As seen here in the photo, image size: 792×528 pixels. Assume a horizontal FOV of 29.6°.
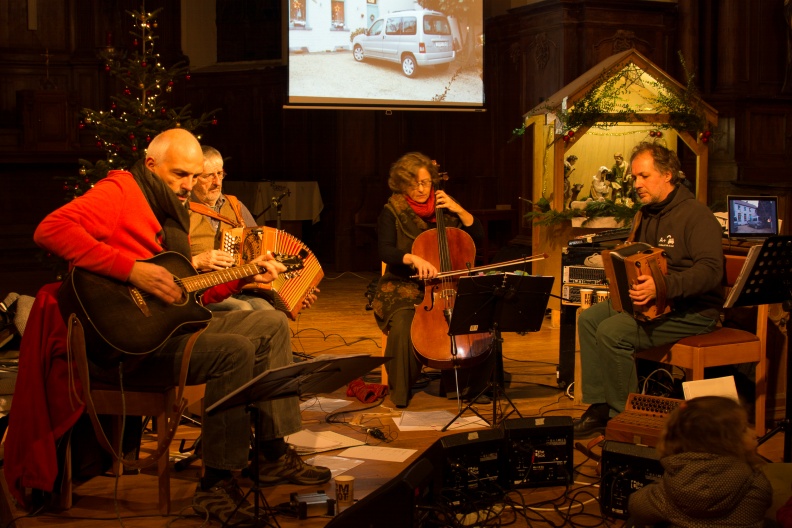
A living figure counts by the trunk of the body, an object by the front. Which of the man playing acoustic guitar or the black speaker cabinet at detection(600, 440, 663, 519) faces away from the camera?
the black speaker cabinet

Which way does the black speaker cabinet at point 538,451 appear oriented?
away from the camera

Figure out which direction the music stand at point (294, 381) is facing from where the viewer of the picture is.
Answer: facing away from the viewer and to the left of the viewer

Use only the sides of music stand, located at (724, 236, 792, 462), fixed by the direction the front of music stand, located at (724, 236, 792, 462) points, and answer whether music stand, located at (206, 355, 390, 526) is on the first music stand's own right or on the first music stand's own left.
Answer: on the first music stand's own left

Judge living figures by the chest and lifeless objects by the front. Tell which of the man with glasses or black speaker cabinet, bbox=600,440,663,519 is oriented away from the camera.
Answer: the black speaker cabinet

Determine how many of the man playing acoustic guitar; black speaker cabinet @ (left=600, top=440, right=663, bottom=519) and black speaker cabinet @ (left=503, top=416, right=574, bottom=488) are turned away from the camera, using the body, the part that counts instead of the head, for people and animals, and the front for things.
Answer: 2

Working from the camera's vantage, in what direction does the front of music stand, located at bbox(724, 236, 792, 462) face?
facing away from the viewer and to the left of the viewer

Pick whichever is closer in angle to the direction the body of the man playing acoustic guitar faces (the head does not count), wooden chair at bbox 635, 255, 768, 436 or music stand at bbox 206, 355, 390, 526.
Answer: the music stand

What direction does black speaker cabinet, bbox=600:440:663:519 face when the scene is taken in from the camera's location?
facing away from the viewer
